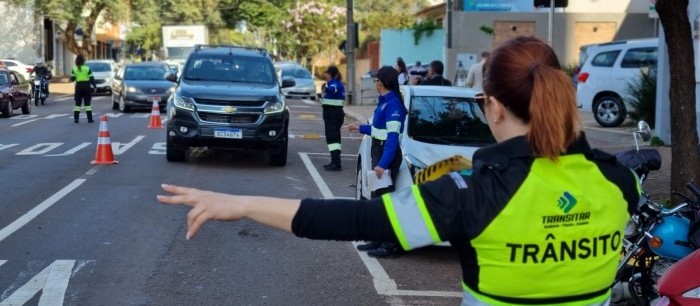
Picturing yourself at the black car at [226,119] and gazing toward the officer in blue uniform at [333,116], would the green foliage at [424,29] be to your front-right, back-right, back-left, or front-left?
front-left

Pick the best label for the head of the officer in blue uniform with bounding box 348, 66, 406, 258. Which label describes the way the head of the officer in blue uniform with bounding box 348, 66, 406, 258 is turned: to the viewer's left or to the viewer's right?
to the viewer's left

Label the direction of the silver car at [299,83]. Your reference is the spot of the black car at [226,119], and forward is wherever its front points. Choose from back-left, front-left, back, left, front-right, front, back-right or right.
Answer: back

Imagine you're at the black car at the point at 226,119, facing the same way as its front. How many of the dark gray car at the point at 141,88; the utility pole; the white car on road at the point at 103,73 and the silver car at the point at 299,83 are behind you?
4

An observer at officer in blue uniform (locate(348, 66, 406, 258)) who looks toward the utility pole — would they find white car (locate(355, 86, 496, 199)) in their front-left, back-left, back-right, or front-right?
front-right

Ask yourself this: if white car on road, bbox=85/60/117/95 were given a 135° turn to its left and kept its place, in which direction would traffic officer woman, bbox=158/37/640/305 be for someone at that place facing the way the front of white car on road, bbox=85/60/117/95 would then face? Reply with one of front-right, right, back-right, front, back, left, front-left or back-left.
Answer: back-right

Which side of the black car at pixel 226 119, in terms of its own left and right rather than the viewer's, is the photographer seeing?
front

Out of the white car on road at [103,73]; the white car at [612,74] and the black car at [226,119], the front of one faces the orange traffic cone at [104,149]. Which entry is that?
the white car on road

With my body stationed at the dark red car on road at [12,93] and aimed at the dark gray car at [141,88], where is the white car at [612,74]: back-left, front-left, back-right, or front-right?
front-right
